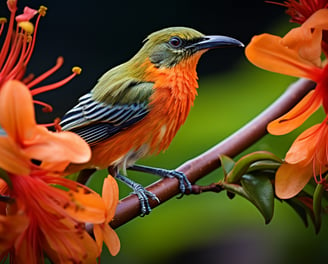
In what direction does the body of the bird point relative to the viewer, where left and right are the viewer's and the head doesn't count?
facing to the right of the viewer
